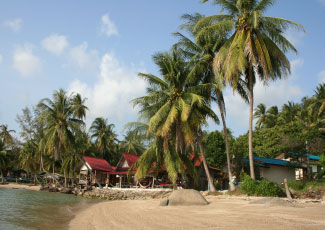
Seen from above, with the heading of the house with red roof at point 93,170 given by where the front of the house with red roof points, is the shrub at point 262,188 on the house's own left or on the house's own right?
on the house's own left

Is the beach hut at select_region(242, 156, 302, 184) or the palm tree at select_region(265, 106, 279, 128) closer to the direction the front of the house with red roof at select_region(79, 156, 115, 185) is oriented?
the beach hut

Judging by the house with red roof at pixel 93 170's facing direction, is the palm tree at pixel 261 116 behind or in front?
behind

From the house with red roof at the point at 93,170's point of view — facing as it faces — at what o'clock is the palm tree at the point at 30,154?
The palm tree is roughly at 3 o'clock from the house with red roof.

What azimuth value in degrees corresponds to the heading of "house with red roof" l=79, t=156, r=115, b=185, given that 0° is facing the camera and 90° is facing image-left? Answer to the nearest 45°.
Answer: approximately 45°

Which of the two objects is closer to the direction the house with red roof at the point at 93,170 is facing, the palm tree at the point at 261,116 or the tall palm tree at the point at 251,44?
the tall palm tree

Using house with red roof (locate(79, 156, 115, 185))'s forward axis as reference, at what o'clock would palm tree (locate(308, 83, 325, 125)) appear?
The palm tree is roughly at 8 o'clock from the house with red roof.

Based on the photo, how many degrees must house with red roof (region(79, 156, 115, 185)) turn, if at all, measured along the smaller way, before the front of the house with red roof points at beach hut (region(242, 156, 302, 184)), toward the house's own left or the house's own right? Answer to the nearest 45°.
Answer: approximately 90° to the house's own left
